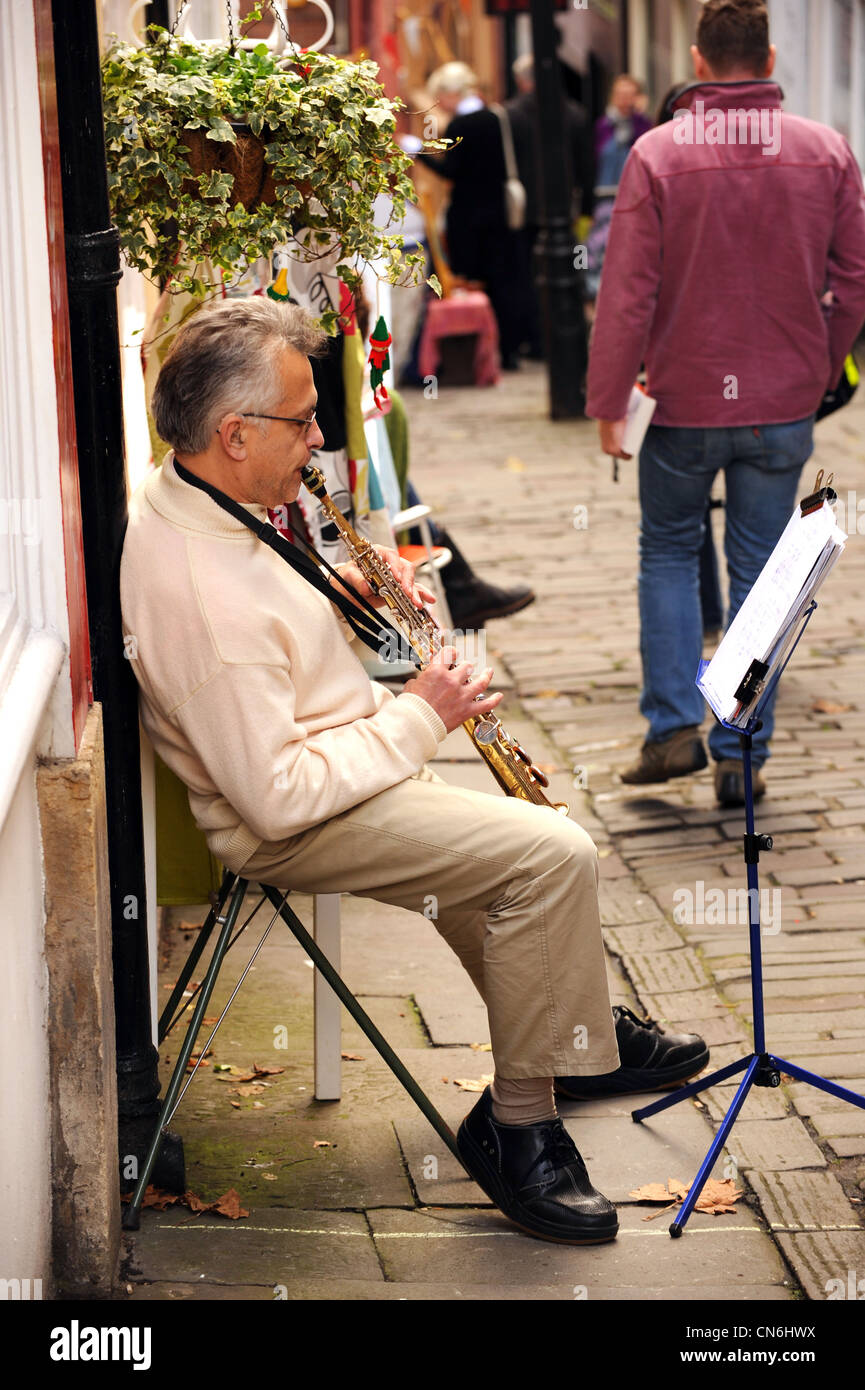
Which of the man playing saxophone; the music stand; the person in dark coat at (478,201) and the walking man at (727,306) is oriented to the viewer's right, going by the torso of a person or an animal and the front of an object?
the man playing saxophone

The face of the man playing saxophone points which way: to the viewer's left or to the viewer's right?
to the viewer's right

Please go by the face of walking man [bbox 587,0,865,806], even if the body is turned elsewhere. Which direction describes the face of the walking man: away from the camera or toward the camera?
away from the camera

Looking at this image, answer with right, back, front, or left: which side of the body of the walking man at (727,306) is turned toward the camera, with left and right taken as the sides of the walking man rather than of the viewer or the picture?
back

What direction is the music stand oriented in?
to the viewer's left

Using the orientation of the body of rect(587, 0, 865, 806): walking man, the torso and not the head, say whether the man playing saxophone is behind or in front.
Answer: behind

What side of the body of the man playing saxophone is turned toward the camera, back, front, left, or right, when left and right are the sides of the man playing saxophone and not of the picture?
right

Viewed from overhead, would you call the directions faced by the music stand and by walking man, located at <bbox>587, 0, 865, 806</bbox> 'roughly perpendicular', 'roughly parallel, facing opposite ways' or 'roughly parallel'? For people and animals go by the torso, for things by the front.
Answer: roughly perpendicular

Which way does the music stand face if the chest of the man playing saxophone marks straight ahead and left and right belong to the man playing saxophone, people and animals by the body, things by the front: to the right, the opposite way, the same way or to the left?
the opposite way

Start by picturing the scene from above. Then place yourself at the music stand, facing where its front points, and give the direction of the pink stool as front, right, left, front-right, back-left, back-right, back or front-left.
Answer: right

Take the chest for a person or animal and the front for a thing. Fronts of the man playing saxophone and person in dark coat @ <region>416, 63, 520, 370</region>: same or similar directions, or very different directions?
very different directions
